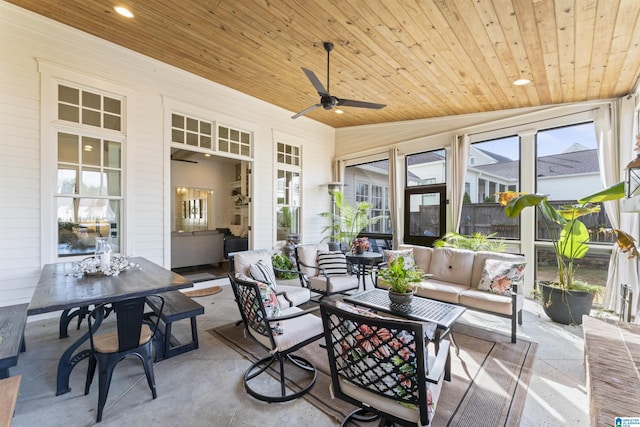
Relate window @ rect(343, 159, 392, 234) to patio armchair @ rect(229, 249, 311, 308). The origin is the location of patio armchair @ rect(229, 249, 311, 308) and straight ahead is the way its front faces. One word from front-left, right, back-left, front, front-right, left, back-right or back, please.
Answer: left

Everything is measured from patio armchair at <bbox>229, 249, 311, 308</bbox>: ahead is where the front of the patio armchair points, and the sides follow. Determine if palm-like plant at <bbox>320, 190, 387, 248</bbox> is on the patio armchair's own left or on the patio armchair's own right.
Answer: on the patio armchair's own left

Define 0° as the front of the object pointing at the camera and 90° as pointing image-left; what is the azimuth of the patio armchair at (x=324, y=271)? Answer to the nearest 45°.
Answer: approximately 315°

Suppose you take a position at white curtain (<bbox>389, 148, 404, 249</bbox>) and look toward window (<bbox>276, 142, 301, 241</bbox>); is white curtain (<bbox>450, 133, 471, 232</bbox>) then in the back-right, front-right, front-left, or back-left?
back-left

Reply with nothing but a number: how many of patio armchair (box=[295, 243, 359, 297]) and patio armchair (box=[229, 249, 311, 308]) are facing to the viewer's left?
0

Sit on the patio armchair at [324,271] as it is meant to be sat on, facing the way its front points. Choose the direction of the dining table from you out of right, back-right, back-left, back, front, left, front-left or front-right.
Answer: right

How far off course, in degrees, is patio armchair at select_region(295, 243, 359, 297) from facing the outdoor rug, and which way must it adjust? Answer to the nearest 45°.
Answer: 0° — it already faces it

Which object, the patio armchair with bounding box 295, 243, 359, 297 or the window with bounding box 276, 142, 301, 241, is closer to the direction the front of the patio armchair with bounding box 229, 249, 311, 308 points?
the patio armchair with bounding box 295, 243, 359, 297

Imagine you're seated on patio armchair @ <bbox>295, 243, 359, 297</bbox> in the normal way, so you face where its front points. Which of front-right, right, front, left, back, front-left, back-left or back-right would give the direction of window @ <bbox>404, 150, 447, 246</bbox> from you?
left

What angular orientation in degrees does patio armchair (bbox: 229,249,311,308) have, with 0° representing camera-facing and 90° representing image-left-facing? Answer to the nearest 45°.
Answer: approximately 315°

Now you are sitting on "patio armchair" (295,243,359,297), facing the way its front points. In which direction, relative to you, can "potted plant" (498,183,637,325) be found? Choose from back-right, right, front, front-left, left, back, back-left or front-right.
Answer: front-left

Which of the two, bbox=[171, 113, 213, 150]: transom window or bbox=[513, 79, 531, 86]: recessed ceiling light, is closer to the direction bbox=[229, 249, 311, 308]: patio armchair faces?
the recessed ceiling light

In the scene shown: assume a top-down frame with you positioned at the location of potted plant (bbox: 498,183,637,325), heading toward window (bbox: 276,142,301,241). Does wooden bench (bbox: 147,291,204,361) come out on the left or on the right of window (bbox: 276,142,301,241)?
left
